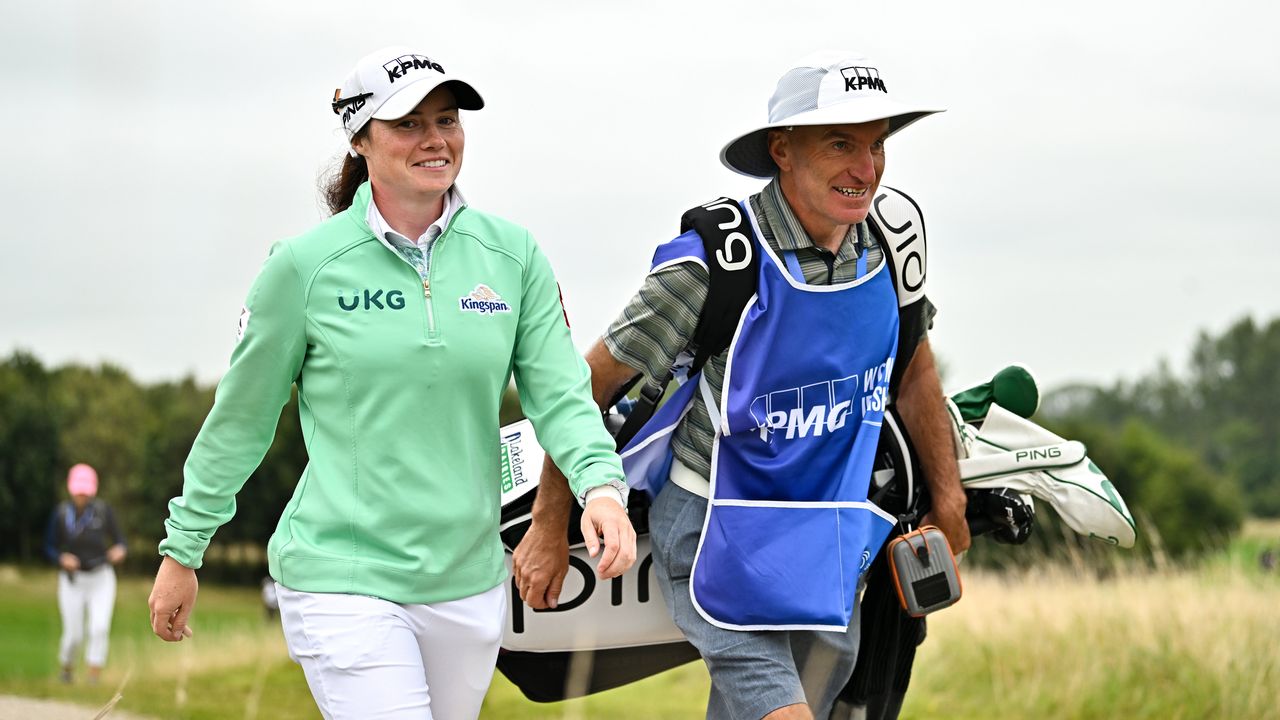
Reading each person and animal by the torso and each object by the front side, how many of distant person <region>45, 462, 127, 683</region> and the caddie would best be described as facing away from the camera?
0

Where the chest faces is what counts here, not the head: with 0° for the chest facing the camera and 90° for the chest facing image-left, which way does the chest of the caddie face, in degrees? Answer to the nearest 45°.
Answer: approximately 315°

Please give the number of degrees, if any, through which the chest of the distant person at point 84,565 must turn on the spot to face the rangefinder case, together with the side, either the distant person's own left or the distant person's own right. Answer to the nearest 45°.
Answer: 0° — they already face it

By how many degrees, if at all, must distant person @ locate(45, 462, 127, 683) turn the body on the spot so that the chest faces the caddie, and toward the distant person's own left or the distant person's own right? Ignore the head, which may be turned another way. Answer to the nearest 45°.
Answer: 0° — they already face them

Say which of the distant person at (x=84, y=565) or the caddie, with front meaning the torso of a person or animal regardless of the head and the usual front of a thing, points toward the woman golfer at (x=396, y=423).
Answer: the distant person

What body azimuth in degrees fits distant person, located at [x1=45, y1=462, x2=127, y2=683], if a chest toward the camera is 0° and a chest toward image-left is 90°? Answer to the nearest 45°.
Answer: approximately 0°

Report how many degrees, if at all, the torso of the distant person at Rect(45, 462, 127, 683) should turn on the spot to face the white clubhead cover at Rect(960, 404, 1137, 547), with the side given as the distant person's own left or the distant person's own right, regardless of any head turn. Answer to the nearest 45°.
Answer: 0° — they already face it

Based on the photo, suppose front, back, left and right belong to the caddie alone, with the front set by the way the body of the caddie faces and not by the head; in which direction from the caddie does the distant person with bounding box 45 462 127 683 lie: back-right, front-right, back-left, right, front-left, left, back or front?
back

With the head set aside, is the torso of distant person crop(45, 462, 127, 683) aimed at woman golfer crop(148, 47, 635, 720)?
yes
